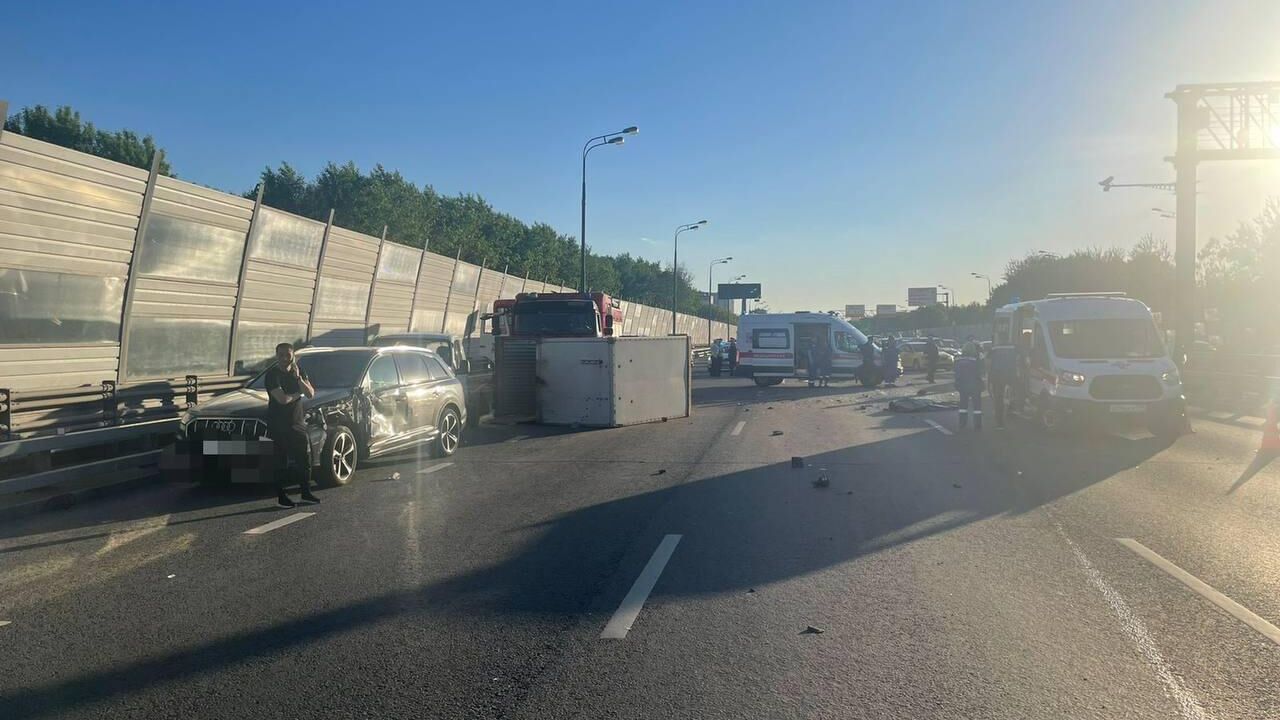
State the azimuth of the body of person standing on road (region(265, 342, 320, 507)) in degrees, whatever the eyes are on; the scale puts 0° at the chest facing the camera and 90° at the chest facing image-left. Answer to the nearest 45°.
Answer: approximately 315°

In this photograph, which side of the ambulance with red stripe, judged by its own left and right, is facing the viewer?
right

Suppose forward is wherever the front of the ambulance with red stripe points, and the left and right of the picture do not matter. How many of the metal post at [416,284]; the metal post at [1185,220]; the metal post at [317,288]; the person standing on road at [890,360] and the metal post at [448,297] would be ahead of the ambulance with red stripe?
2

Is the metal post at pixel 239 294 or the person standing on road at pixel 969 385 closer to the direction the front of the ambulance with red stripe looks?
the person standing on road

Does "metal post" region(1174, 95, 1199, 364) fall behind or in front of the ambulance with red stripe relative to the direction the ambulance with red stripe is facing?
in front

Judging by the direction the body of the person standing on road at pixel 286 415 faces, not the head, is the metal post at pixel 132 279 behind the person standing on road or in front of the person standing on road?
behind

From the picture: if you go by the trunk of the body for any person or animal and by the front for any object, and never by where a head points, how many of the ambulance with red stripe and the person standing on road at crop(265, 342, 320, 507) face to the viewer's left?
0

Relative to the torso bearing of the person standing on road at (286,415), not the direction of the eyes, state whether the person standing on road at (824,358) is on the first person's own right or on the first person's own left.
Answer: on the first person's own left
